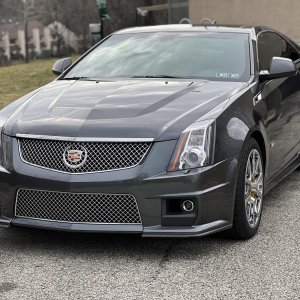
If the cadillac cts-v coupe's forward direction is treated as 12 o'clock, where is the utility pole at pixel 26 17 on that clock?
The utility pole is roughly at 4 o'clock from the cadillac cts-v coupe.

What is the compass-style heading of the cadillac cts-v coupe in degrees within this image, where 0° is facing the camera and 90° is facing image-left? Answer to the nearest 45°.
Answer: approximately 45°
